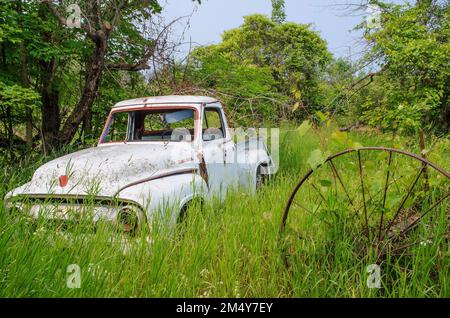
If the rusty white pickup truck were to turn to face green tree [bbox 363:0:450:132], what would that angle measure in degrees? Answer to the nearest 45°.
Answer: approximately 180°

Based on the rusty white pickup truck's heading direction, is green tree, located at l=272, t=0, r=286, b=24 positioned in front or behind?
behind

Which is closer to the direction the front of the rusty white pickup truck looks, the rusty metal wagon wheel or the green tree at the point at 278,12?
the rusty metal wagon wheel

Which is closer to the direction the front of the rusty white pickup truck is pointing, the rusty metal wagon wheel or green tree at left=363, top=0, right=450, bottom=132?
the rusty metal wagon wheel

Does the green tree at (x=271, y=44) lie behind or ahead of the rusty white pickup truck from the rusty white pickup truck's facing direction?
behind

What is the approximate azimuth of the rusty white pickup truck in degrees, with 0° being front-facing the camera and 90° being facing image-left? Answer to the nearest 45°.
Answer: approximately 45°

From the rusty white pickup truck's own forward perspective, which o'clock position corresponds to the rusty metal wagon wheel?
The rusty metal wagon wheel is roughly at 9 o'clock from the rusty white pickup truck.
